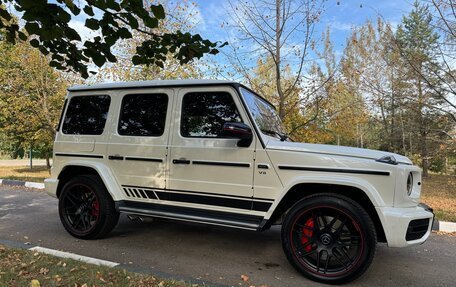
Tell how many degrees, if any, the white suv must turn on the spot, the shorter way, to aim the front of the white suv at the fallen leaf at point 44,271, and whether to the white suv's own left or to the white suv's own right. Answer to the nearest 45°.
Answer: approximately 90° to the white suv's own right

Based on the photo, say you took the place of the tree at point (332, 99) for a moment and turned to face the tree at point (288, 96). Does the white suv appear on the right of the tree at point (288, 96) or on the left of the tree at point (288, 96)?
left

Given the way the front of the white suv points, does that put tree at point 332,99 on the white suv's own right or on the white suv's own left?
on the white suv's own left

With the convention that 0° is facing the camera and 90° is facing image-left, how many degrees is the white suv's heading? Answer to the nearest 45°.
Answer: approximately 315°

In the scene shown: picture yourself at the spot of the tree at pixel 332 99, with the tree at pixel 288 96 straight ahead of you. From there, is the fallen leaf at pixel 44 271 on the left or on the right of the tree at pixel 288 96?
left

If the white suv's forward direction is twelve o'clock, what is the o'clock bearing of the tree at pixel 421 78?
The tree is roughly at 9 o'clock from the white suv.

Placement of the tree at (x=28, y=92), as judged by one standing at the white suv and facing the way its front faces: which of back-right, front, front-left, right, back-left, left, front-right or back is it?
back
